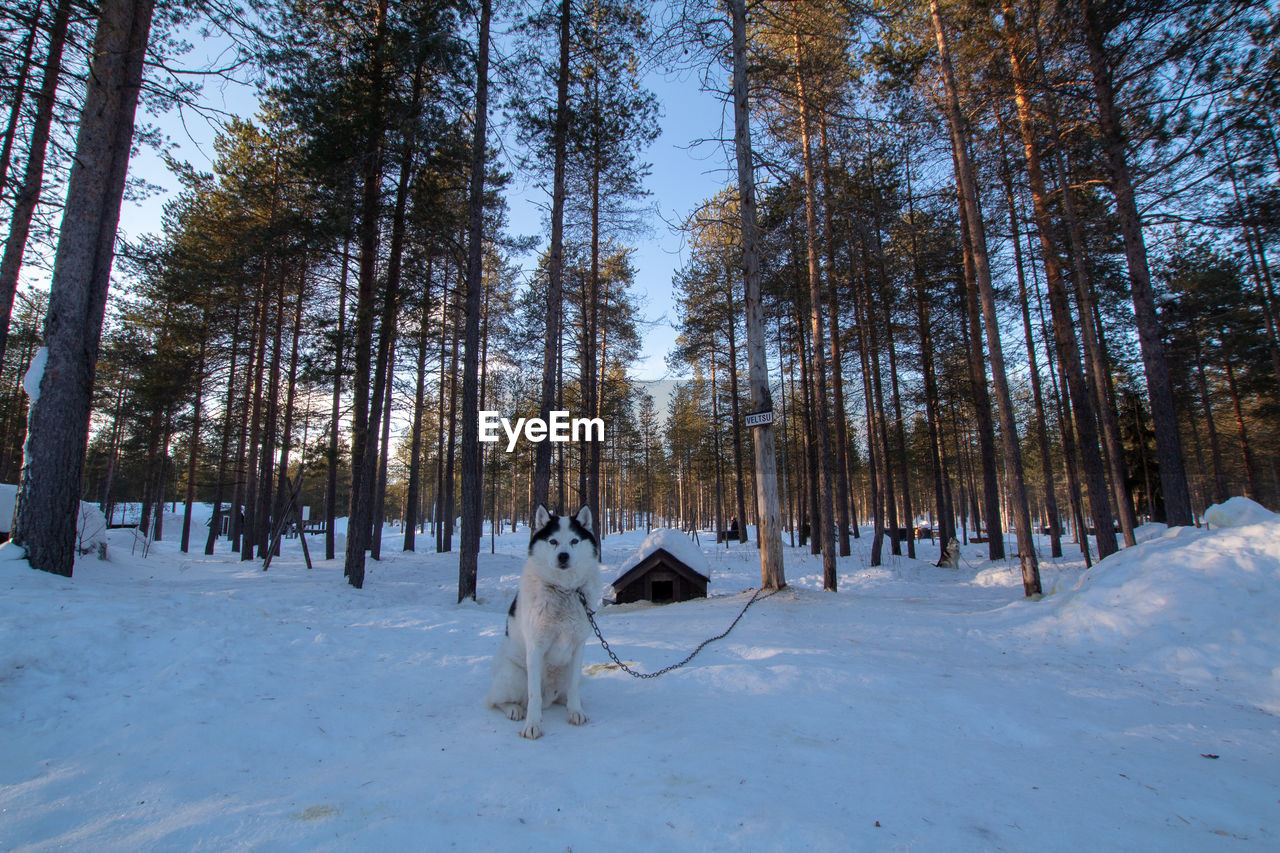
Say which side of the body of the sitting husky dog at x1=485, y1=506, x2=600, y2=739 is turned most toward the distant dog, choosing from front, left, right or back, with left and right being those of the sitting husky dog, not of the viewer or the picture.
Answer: left

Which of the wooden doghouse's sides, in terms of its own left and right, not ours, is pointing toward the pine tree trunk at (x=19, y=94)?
right

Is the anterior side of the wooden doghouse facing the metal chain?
yes

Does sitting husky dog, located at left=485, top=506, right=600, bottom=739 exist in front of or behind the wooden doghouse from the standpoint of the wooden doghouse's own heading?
in front

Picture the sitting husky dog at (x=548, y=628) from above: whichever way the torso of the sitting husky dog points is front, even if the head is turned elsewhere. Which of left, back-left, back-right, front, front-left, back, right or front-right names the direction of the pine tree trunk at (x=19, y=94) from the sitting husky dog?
back

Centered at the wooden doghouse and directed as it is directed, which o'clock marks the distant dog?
The distant dog is roughly at 8 o'clock from the wooden doghouse.

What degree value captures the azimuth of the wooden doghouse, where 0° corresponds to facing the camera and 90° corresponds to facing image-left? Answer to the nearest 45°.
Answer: approximately 0°

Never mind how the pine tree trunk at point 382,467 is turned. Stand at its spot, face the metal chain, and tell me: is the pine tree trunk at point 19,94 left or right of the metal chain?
right

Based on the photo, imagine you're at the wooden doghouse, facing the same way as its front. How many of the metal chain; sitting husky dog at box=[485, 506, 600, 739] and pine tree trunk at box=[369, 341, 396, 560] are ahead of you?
2

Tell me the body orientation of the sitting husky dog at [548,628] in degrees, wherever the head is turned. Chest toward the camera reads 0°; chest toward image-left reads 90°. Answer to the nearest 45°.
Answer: approximately 315°

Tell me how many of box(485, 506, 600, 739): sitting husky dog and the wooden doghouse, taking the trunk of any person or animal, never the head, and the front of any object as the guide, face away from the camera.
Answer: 0
